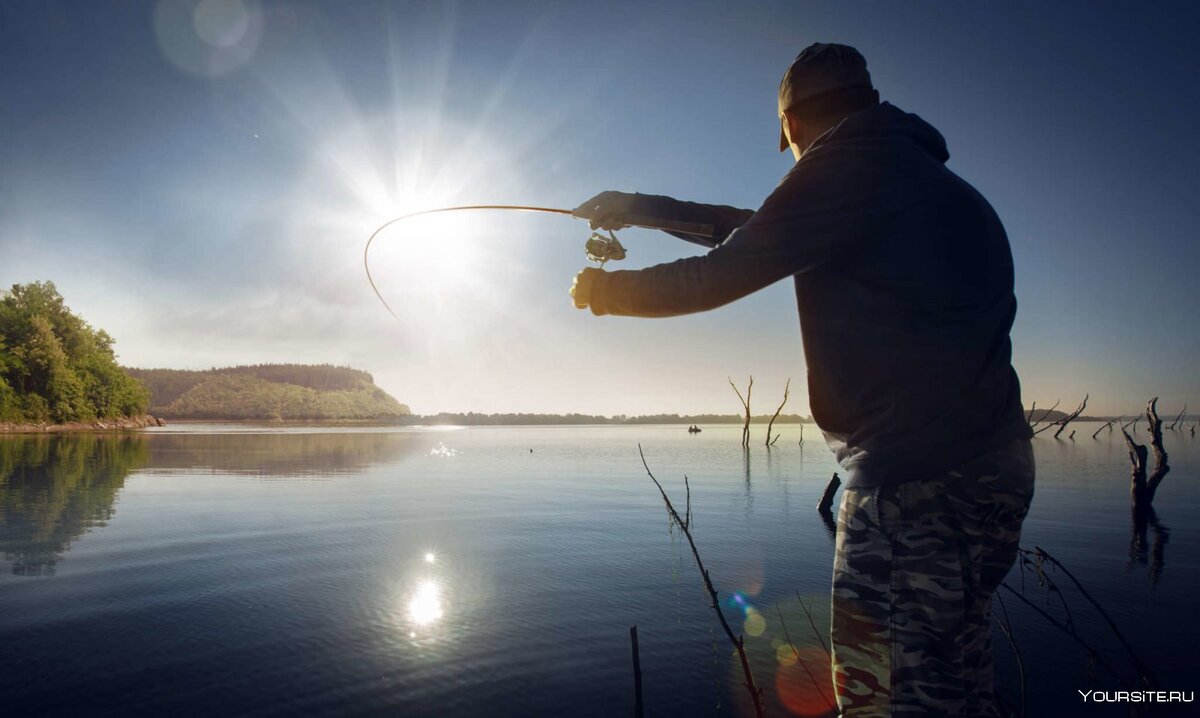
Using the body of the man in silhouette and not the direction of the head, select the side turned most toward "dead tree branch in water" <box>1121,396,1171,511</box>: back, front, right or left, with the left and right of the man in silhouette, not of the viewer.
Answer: right

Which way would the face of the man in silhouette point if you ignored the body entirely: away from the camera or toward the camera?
away from the camera

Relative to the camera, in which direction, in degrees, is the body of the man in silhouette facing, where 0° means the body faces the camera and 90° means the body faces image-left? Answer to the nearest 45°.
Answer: approximately 135°
